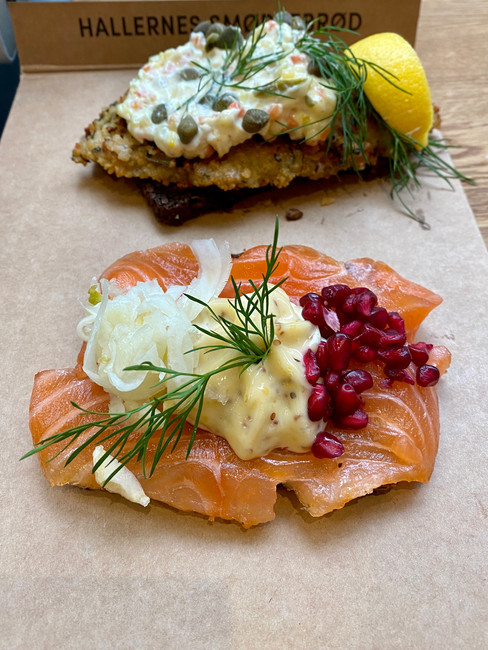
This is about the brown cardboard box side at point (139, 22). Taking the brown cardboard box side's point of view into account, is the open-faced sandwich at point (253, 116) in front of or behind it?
in front

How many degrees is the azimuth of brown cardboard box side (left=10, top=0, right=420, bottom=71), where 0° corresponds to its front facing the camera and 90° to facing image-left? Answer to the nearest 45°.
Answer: approximately 0°

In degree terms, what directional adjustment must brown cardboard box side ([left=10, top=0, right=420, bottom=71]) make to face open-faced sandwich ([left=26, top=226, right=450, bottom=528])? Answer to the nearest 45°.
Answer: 0° — it already faces it

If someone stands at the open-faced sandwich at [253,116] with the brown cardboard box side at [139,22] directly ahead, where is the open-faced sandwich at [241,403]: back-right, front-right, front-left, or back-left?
back-left
